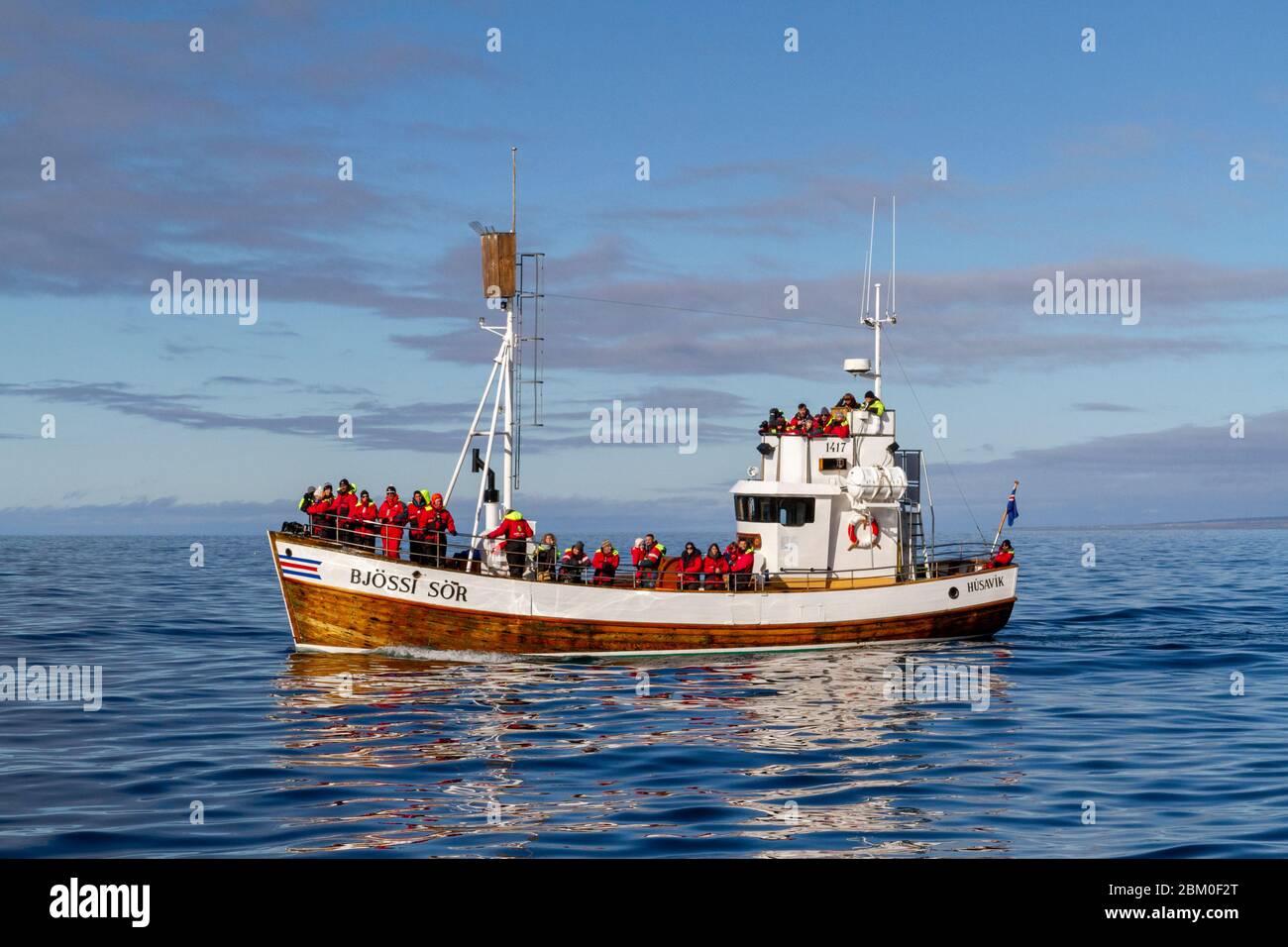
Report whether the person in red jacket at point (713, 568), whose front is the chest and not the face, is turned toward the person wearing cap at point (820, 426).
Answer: no

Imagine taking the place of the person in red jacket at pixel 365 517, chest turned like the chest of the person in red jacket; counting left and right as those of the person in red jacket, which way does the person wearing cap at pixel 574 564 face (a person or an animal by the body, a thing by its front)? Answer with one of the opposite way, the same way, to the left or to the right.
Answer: the same way

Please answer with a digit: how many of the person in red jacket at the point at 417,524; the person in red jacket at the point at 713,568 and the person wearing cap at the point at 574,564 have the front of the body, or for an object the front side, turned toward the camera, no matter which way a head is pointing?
3

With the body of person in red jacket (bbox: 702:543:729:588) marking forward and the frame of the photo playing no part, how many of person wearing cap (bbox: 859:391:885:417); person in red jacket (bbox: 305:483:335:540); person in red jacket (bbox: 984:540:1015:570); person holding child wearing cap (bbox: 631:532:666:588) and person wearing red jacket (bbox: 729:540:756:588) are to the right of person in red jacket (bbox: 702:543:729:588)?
2

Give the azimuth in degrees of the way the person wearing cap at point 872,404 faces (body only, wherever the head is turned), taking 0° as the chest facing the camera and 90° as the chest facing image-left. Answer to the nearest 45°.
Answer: approximately 45°

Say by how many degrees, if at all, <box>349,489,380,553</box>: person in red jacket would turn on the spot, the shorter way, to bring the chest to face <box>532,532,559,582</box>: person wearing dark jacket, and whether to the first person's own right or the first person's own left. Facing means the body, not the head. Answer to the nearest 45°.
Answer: approximately 90° to the first person's own left

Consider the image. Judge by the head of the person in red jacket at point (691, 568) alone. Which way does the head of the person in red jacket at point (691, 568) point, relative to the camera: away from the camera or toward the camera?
toward the camera

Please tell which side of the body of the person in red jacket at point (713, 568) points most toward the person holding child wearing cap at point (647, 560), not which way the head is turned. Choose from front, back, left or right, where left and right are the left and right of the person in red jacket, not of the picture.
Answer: right

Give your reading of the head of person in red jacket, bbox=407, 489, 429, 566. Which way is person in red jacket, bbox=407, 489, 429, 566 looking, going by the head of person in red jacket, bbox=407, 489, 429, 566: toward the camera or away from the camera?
toward the camera

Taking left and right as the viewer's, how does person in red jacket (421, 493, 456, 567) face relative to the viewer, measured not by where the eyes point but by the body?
facing the viewer

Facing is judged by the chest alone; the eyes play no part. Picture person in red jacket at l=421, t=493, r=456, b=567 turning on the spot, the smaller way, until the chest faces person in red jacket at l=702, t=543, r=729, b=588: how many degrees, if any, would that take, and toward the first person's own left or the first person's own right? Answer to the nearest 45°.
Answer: approximately 90° to the first person's own left

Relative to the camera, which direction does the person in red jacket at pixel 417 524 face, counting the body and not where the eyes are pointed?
toward the camera

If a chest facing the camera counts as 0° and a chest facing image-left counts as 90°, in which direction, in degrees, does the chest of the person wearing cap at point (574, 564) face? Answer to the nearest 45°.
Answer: approximately 0°

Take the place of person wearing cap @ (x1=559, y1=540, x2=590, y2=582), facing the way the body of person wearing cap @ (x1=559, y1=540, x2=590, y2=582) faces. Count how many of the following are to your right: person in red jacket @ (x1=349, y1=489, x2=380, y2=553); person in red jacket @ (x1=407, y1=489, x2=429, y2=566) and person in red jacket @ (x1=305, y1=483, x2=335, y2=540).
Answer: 3

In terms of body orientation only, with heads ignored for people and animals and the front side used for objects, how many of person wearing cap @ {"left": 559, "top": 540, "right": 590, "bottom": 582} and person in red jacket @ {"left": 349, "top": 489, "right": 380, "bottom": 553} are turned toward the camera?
2

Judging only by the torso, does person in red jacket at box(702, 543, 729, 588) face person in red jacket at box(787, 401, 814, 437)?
no
